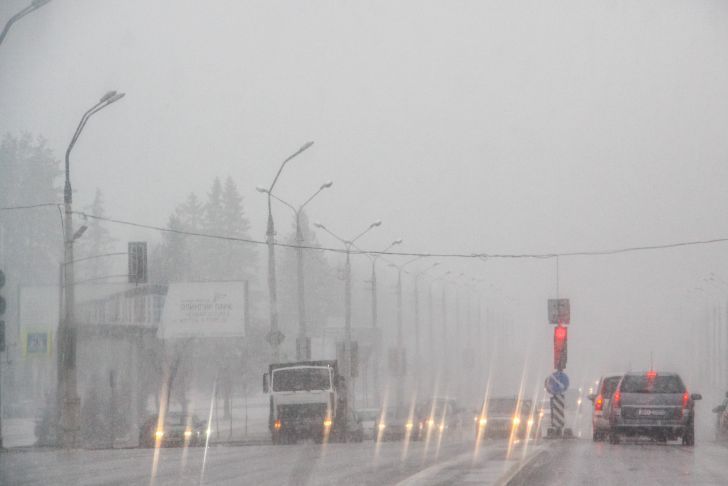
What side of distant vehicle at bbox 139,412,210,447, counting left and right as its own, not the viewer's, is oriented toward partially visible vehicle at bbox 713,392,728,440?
left

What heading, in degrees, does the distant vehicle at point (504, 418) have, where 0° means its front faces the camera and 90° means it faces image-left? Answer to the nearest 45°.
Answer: approximately 0°

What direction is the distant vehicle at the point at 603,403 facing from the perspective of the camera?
away from the camera

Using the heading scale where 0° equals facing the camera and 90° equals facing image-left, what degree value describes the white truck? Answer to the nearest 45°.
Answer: approximately 0°

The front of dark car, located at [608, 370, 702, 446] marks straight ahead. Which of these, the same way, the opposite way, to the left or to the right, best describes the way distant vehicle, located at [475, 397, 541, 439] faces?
the opposite way

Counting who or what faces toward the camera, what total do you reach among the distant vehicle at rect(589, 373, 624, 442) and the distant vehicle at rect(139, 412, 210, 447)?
1

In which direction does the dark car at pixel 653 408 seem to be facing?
away from the camera
